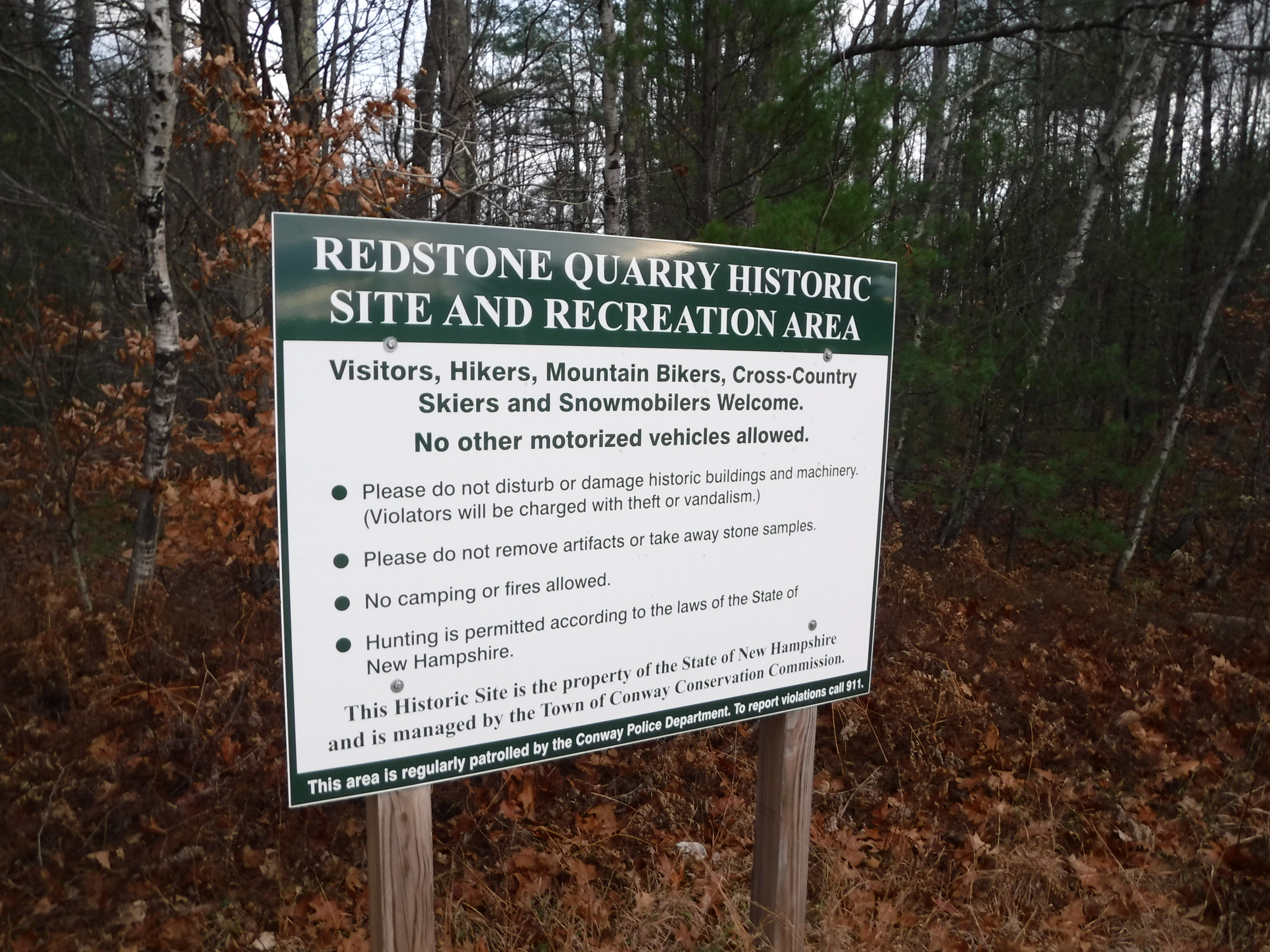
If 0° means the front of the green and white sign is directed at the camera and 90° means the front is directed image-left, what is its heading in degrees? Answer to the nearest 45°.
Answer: approximately 315°
